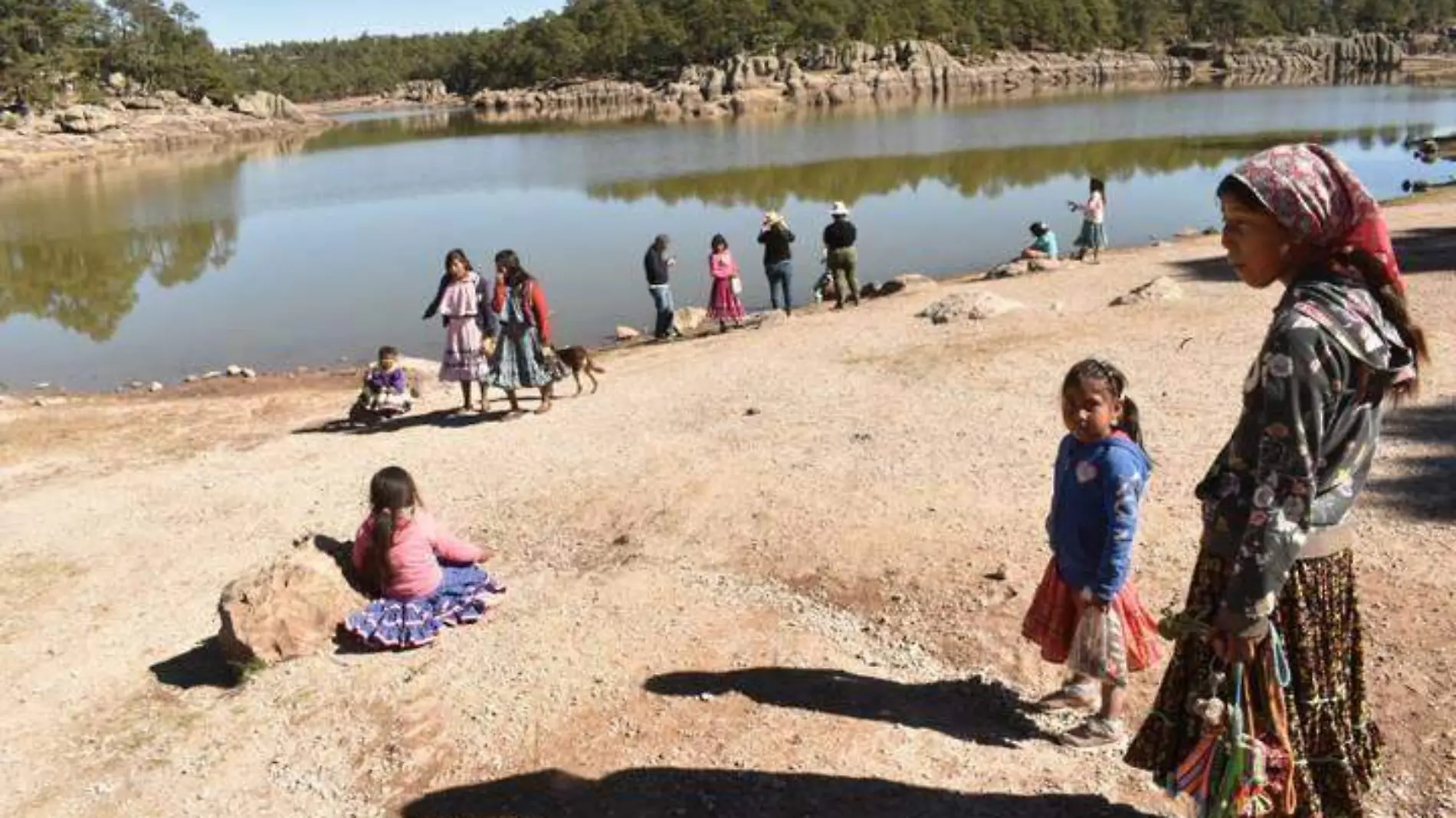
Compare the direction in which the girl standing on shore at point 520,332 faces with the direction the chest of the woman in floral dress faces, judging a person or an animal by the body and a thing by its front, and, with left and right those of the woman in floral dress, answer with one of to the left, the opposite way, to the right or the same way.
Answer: to the left

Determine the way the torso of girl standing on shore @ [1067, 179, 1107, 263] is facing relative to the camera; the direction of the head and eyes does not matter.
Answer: to the viewer's left

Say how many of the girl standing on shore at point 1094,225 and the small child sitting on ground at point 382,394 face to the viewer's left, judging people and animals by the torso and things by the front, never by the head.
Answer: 1

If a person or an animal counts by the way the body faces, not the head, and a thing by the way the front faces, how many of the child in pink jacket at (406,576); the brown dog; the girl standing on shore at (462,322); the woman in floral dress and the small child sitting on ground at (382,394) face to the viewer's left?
2

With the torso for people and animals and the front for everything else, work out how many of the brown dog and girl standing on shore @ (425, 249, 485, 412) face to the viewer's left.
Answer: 1

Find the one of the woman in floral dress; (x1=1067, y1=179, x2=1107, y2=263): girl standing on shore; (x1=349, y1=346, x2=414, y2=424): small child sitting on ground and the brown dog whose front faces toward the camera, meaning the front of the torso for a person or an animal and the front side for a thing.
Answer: the small child sitting on ground

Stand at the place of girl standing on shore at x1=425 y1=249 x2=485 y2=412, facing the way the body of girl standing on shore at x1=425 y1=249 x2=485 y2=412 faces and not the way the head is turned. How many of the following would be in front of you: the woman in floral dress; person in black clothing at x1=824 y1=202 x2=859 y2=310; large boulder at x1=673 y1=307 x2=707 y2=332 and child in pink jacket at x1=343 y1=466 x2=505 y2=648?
2

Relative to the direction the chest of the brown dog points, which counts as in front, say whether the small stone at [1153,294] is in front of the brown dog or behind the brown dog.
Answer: behind

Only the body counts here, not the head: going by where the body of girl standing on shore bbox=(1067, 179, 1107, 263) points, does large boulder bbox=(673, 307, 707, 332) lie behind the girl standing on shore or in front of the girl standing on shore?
in front

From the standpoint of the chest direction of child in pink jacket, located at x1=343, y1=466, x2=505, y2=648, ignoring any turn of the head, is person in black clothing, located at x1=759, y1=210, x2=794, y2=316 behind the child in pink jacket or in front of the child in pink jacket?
in front

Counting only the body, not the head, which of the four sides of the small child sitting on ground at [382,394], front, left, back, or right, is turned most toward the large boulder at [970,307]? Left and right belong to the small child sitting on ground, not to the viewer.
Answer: left

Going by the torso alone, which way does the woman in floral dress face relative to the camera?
to the viewer's left
